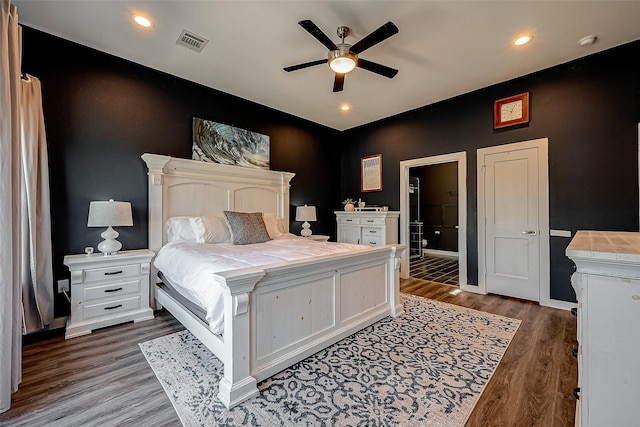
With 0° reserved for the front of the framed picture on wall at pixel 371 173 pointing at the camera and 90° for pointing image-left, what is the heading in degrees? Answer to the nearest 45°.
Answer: approximately 45°

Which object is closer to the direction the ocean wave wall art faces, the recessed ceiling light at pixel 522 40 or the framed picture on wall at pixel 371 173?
the recessed ceiling light

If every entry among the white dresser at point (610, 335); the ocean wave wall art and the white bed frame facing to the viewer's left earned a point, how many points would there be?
1

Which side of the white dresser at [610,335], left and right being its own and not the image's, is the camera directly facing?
left

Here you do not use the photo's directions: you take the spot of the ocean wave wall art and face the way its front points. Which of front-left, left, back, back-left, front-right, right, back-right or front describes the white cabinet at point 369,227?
front-left

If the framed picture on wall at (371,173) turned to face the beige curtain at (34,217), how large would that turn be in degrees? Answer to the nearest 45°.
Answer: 0° — it already faces it

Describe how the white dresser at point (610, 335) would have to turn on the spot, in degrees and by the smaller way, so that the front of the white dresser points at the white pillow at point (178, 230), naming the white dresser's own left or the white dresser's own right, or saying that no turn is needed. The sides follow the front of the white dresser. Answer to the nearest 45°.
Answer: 0° — it already faces it

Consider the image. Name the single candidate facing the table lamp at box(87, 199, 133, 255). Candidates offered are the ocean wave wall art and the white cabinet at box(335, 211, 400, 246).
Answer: the white cabinet

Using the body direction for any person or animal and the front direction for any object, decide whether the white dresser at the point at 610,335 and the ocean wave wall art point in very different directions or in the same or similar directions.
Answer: very different directions

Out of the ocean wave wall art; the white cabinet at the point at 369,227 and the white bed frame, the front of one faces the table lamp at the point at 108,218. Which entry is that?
the white cabinet

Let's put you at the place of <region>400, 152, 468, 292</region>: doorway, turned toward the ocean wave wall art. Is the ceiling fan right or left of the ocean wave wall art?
left

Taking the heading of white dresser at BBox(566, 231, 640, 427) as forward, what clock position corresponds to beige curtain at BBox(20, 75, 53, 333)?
The beige curtain is roughly at 11 o'clock from the white dresser.

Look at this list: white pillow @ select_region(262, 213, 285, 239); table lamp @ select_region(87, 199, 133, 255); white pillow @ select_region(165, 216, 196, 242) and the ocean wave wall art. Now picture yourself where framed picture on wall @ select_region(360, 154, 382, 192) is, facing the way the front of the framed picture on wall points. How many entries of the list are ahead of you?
4

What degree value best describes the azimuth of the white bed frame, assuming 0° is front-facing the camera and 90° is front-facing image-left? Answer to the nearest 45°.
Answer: approximately 315°

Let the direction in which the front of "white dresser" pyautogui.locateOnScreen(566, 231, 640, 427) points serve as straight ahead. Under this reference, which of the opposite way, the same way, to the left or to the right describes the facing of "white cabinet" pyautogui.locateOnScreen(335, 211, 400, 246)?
to the left
